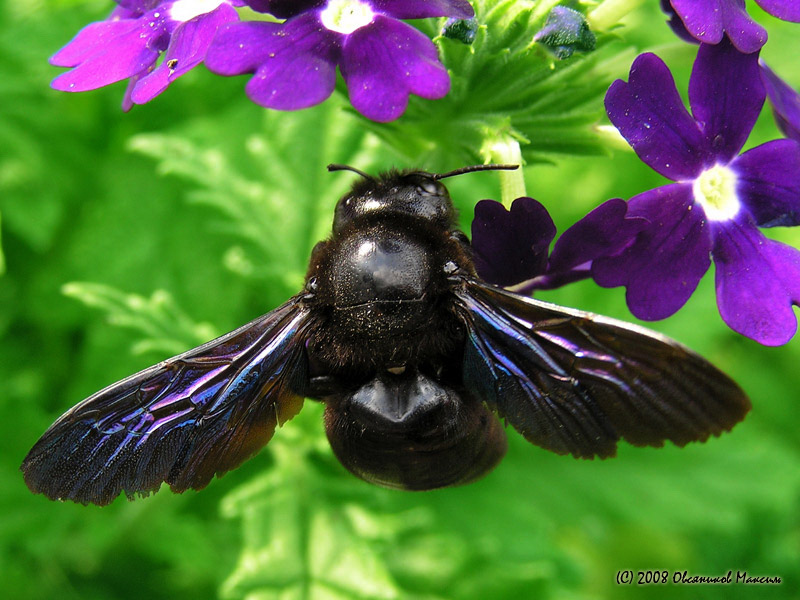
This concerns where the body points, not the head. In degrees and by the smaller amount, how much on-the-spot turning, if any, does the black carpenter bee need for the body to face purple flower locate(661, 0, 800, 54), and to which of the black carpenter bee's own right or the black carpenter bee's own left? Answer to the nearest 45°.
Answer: approximately 45° to the black carpenter bee's own right

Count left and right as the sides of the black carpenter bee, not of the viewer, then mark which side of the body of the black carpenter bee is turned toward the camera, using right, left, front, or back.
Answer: back

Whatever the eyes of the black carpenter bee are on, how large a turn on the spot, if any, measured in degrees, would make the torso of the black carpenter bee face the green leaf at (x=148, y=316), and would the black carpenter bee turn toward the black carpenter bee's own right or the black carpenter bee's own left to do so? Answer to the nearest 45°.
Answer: approximately 45° to the black carpenter bee's own left
